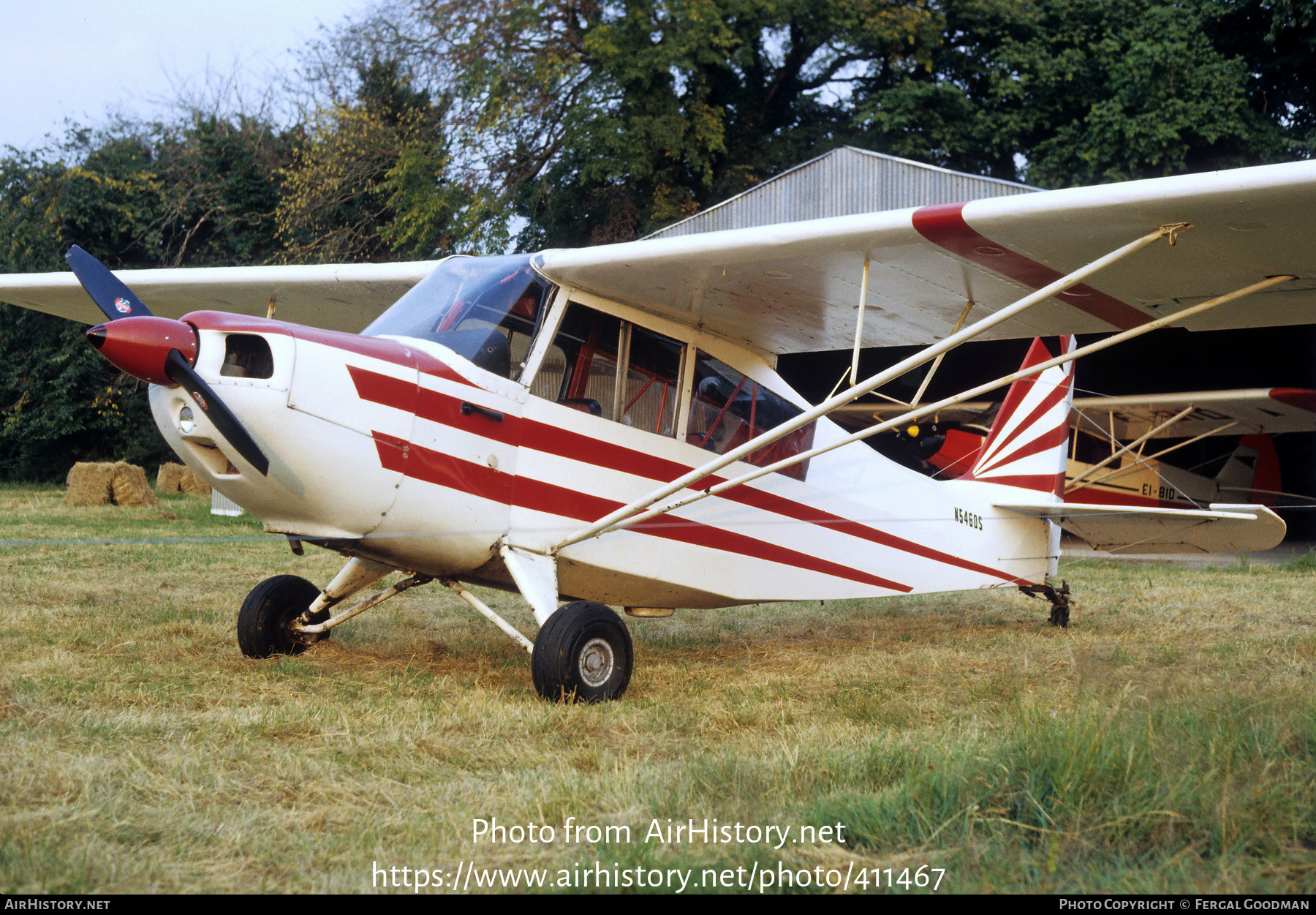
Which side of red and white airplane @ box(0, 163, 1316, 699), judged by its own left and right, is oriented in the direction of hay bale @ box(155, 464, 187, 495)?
right

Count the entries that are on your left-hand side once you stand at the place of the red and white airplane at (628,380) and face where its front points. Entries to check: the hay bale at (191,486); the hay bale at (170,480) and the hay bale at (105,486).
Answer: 0

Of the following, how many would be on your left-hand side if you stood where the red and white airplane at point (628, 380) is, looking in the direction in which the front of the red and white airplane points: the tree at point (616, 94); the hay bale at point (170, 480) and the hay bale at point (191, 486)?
0

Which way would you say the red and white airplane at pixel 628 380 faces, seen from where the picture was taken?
facing the viewer and to the left of the viewer

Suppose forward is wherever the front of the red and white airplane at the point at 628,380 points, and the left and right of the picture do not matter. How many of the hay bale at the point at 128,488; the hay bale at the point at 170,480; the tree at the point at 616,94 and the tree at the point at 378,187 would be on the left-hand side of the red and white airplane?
0

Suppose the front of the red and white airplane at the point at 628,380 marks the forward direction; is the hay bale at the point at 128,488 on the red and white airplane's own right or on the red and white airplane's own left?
on the red and white airplane's own right

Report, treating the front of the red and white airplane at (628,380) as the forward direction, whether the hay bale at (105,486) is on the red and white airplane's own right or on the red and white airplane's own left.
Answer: on the red and white airplane's own right

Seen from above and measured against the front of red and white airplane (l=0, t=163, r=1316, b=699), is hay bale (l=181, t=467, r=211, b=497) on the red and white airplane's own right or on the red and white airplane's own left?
on the red and white airplane's own right

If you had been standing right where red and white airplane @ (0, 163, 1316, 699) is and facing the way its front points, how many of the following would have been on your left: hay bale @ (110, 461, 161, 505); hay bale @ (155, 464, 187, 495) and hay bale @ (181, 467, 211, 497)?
0

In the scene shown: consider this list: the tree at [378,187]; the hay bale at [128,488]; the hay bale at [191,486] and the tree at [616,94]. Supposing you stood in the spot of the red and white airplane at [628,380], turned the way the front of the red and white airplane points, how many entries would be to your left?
0

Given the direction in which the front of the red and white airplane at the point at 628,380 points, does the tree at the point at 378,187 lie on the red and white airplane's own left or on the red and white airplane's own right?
on the red and white airplane's own right

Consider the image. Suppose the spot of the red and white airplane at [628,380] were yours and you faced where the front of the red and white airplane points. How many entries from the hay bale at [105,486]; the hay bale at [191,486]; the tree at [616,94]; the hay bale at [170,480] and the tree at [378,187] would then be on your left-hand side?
0

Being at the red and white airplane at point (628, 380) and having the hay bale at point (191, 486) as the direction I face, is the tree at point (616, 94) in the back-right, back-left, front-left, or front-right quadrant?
front-right

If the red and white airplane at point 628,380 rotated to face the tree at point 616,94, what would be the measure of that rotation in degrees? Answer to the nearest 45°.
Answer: approximately 135° to its right
